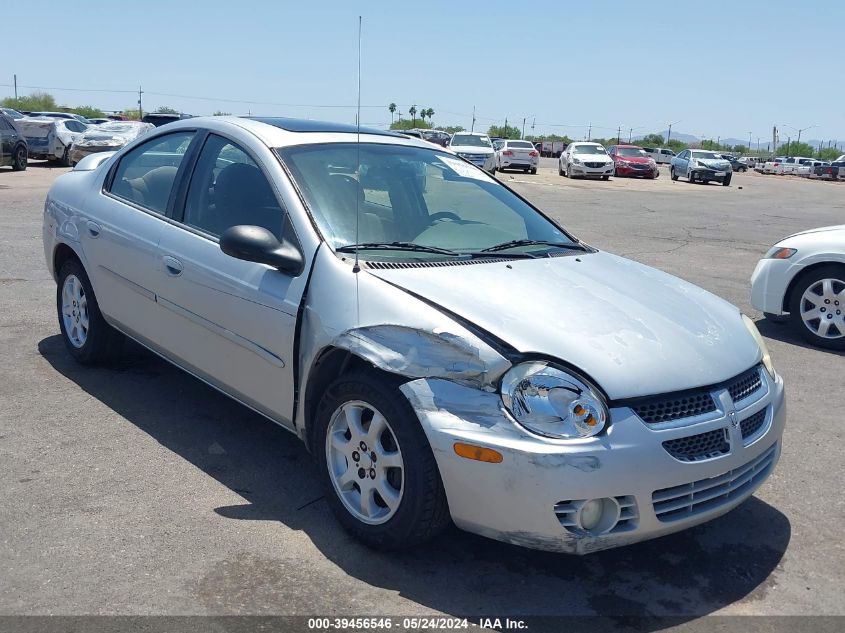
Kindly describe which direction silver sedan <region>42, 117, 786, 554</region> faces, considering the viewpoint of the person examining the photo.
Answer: facing the viewer and to the right of the viewer

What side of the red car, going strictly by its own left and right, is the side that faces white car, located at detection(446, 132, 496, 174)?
right

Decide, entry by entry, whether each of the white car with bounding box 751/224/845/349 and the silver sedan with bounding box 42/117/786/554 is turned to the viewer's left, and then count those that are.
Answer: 1

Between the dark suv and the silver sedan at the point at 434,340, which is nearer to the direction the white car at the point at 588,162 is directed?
the silver sedan

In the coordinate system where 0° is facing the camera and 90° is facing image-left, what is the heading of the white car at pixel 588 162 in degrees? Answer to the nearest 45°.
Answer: approximately 315°

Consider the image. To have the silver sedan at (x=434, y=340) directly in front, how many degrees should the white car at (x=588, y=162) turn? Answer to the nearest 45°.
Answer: approximately 45° to its right

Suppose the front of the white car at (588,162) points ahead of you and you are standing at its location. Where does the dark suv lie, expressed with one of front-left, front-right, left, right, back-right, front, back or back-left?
right

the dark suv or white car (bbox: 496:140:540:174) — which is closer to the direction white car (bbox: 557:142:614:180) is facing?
the dark suv

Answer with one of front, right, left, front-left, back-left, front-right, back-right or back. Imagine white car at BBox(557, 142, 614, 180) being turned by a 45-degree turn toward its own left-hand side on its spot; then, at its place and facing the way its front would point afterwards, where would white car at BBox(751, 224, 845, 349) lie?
right

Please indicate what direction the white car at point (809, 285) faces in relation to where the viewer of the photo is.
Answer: facing to the left of the viewer

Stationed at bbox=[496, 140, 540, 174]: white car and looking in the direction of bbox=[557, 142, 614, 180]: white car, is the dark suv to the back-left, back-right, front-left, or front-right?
back-right

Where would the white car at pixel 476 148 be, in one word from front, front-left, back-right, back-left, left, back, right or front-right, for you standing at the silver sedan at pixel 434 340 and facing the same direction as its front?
back-left
